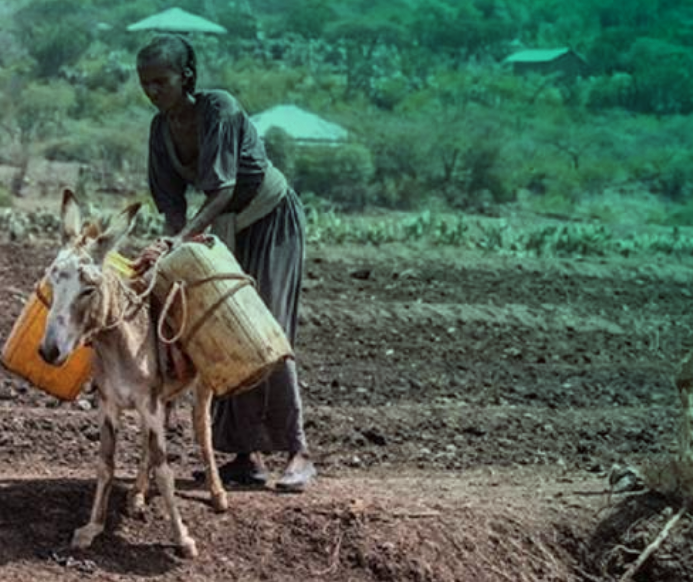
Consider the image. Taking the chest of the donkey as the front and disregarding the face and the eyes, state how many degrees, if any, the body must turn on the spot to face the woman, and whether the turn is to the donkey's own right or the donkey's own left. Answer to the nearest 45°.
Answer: approximately 180°

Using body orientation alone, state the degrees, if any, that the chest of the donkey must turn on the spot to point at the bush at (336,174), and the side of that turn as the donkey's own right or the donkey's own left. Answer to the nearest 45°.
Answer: approximately 135° to the donkey's own right

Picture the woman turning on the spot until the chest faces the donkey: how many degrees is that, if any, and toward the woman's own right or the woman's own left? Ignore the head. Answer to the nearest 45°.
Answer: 0° — they already face it

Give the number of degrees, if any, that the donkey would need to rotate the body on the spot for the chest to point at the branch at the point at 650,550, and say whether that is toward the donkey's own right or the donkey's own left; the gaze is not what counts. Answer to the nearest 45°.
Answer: approximately 135° to the donkey's own left

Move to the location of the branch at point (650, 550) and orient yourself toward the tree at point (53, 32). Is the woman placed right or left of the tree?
left

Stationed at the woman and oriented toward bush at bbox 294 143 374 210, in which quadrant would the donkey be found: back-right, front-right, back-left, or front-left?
back-left

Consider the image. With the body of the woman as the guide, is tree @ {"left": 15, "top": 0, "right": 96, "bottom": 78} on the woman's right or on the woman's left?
on the woman's right

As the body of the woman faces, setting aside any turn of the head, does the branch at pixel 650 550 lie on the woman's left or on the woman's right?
on the woman's left

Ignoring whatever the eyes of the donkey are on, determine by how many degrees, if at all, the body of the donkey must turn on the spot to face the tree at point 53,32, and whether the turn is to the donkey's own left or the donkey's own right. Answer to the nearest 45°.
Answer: approximately 135° to the donkey's own right
